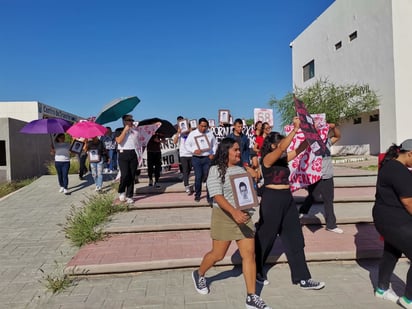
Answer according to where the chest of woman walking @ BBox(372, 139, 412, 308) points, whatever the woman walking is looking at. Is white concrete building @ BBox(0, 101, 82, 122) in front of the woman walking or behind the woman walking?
behind

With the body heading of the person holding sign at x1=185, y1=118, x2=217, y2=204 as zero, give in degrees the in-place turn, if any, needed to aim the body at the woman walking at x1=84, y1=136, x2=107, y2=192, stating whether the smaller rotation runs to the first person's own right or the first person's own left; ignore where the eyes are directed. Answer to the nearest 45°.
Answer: approximately 135° to the first person's own right

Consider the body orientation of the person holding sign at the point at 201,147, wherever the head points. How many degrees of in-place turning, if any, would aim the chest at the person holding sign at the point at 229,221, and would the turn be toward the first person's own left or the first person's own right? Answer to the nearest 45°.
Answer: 0° — they already face them

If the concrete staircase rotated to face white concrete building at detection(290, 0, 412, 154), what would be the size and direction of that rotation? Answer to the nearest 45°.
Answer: approximately 135° to its left

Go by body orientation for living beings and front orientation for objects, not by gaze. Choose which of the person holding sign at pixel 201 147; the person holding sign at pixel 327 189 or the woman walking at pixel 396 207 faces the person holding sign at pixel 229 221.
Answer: the person holding sign at pixel 201 147

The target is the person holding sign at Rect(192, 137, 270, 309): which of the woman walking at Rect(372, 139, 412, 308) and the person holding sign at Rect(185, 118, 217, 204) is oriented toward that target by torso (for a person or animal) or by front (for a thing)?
the person holding sign at Rect(185, 118, 217, 204)

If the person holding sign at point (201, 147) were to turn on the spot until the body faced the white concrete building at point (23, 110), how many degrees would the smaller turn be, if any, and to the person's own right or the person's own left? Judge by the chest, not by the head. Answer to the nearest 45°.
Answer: approximately 135° to the person's own right
